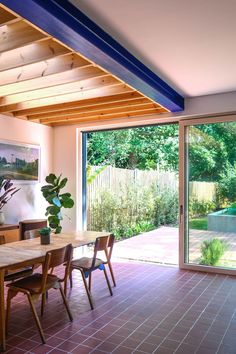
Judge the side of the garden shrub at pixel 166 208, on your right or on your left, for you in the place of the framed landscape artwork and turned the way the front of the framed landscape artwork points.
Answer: on your left

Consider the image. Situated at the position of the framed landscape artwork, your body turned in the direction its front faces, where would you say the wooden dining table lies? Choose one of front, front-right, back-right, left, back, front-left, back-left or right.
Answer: front-right

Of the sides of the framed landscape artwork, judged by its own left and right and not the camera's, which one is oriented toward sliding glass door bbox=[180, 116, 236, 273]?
front

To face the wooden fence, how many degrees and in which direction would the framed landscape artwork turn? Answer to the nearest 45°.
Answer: approximately 90° to its left

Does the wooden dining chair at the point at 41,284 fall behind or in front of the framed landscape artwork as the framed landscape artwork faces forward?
in front

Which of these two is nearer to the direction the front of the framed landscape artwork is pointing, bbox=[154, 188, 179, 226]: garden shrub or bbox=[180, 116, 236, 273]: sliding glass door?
the sliding glass door

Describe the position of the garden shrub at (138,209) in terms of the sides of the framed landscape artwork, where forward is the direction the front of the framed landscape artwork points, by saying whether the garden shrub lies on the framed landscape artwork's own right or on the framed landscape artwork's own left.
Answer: on the framed landscape artwork's own left

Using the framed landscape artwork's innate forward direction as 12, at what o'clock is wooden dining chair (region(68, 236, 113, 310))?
The wooden dining chair is roughly at 1 o'clock from the framed landscape artwork.
